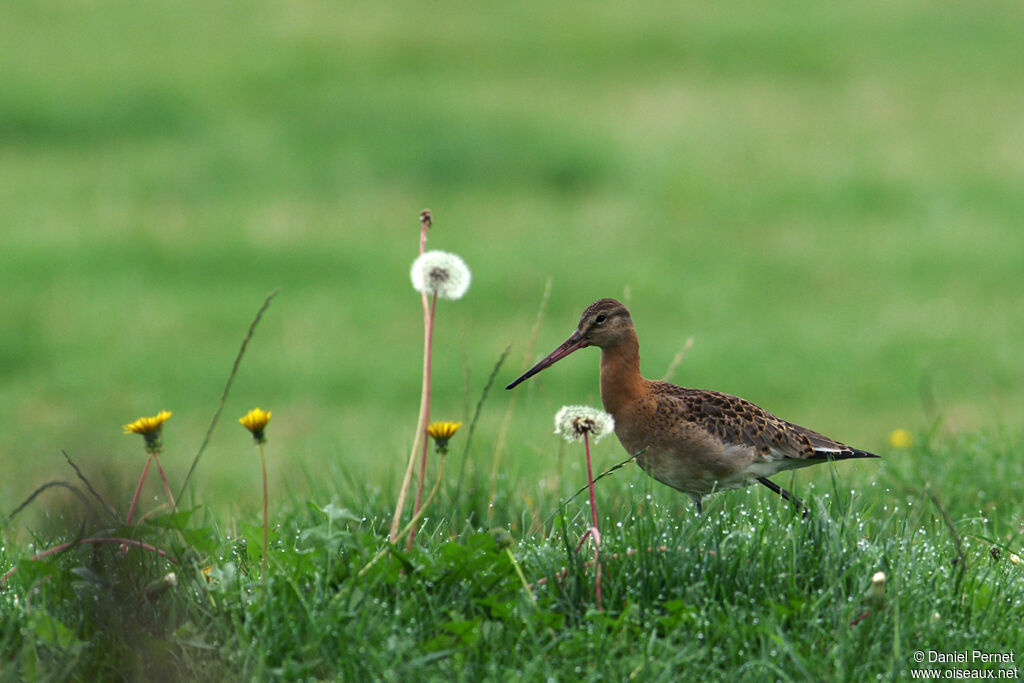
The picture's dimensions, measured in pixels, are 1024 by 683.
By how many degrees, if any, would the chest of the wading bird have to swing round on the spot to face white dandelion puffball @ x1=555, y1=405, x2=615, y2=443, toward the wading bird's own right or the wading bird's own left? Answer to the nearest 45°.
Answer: approximately 90° to the wading bird's own left

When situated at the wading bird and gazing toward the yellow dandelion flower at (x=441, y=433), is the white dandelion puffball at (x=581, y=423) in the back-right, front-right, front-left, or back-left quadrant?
front-left

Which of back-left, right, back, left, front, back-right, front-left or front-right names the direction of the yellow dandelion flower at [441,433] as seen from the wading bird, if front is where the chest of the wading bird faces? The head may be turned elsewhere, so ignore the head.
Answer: front-left

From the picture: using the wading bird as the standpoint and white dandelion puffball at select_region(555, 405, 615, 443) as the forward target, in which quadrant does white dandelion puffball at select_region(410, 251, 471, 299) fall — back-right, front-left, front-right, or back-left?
front-right

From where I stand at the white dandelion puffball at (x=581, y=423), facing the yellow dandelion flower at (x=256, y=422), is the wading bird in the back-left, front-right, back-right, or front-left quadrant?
back-right

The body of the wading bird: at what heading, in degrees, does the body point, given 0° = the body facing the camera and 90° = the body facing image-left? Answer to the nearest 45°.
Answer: approximately 90°

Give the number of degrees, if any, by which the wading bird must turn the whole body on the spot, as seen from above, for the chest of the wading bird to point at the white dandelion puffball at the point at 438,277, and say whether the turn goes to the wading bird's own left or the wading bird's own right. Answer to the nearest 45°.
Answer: approximately 45° to the wading bird's own left

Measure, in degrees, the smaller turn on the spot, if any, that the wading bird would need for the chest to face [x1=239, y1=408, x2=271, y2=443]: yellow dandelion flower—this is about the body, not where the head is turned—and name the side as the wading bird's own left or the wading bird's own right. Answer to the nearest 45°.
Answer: approximately 45° to the wading bird's own left

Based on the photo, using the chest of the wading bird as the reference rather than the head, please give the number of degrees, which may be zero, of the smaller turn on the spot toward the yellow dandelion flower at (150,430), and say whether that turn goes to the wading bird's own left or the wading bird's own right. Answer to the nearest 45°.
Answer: approximately 45° to the wading bird's own left
